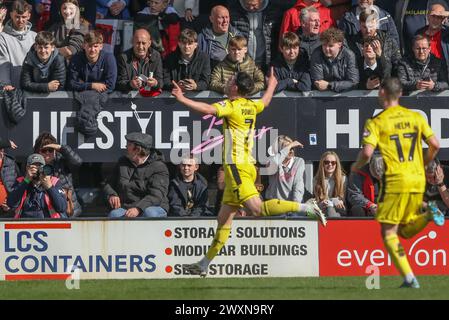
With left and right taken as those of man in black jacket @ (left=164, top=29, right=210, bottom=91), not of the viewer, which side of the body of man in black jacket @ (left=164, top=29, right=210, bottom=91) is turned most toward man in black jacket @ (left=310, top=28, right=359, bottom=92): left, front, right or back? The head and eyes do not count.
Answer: left

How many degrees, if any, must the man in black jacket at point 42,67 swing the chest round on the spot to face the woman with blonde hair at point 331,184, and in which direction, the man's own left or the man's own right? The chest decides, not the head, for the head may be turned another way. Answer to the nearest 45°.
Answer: approximately 90° to the man's own left

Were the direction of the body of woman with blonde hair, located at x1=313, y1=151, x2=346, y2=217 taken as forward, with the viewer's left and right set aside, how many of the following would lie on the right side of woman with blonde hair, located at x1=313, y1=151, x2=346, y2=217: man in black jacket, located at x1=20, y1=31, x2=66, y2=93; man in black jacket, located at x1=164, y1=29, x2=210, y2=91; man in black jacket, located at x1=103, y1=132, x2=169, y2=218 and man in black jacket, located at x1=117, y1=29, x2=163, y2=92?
4

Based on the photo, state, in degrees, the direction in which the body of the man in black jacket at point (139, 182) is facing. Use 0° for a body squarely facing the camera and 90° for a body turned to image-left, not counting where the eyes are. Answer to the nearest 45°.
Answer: approximately 45°

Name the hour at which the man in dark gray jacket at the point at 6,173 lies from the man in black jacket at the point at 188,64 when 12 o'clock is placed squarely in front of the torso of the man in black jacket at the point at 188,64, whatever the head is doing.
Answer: the man in dark gray jacket at the point at 6,173 is roughly at 3 o'clock from the man in black jacket at the point at 188,64.
